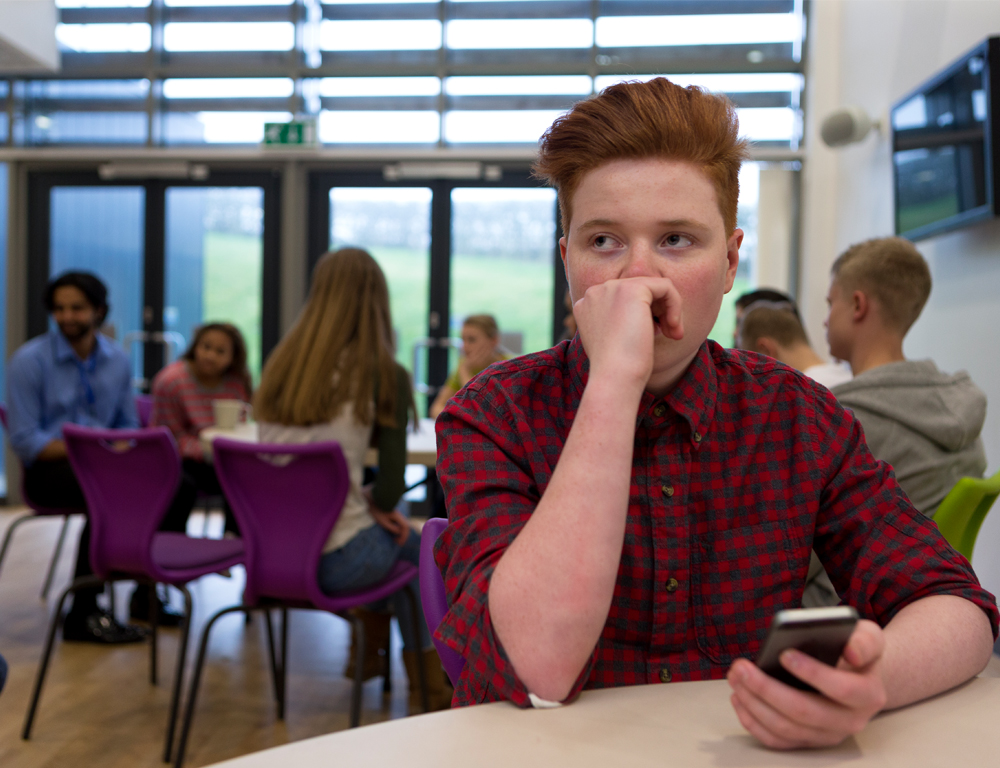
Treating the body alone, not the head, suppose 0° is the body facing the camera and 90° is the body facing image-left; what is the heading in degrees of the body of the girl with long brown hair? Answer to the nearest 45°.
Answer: approximately 225°

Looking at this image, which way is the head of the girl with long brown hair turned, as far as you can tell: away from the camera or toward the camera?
away from the camera

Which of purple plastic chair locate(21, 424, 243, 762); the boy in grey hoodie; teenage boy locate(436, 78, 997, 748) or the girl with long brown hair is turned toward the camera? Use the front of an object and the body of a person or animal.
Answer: the teenage boy

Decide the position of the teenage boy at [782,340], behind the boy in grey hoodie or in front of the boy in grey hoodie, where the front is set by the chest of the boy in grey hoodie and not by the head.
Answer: in front

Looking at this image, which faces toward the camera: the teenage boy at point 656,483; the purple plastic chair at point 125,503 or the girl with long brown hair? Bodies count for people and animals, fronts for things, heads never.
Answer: the teenage boy

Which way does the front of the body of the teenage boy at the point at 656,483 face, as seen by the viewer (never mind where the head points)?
toward the camera

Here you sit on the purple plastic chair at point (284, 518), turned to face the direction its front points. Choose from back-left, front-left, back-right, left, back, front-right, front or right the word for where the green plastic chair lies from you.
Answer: right

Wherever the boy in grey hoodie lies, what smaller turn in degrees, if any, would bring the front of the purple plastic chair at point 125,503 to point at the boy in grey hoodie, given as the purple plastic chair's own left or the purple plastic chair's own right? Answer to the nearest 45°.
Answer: approximately 90° to the purple plastic chair's own right

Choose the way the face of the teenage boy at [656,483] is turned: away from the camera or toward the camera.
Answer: toward the camera

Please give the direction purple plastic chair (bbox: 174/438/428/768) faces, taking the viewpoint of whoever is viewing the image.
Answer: facing away from the viewer and to the right of the viewer

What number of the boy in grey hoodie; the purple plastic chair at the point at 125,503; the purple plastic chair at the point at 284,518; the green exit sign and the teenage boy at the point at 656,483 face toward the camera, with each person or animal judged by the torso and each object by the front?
2

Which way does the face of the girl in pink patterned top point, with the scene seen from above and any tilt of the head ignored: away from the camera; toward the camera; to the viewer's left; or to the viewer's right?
toward the camera

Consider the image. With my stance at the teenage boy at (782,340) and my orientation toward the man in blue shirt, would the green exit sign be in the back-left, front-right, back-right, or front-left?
front-right

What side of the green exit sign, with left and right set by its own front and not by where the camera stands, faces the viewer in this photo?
front

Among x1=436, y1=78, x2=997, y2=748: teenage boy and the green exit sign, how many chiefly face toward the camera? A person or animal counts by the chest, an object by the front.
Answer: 2

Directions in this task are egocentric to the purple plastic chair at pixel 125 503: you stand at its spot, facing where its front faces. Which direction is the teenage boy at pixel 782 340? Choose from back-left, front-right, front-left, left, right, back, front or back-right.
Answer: front-right

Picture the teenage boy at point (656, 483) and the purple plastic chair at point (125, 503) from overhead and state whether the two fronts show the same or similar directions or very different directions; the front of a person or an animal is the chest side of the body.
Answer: very different directions

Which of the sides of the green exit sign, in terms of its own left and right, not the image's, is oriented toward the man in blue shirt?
front

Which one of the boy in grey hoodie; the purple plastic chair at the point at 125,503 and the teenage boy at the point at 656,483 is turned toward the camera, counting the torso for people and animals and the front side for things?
the teenage boy
